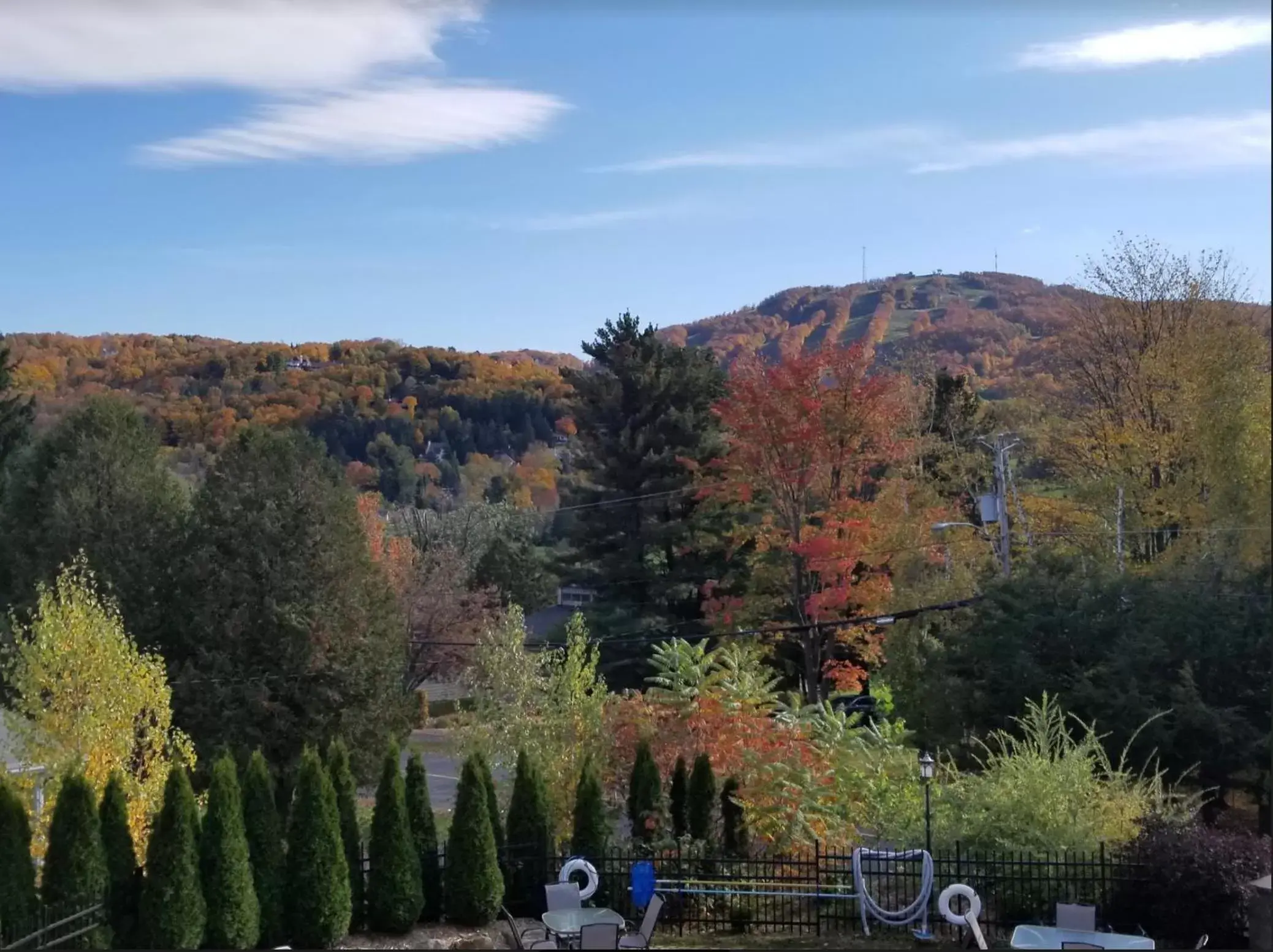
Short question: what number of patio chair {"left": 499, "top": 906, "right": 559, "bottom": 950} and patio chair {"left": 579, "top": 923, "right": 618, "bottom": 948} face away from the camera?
1

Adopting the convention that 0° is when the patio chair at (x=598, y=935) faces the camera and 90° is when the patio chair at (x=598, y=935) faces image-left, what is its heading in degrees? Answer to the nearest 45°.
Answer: approximately 180°

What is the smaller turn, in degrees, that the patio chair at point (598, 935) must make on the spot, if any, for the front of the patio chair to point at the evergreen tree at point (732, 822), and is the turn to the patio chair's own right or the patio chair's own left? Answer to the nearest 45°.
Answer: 0° — it already faces it

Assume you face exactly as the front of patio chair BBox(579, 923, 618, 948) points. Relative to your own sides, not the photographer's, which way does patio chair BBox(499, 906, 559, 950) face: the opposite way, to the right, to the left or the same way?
to the right

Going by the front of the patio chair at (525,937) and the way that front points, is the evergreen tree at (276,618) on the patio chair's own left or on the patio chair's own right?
on the patio chair's own left

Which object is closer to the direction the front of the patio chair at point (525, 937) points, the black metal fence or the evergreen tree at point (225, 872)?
the black metal fence

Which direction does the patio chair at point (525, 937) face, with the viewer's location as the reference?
facing to the right of the viewer

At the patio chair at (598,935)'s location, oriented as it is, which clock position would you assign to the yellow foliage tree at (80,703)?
The yellow foliage tree is roughly at 10 o'clock from the patio chair.

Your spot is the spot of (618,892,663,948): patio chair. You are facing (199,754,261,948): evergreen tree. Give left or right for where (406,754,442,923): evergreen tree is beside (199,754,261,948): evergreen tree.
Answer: right

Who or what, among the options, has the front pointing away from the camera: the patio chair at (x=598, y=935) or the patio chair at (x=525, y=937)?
the patio chair at (x=598, y=935)

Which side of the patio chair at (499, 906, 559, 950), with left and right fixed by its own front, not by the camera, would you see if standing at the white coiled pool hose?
front

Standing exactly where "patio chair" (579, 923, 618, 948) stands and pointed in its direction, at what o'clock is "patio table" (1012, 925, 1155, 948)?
The patio table is roughly at 3 o'clock from the patio chair.
